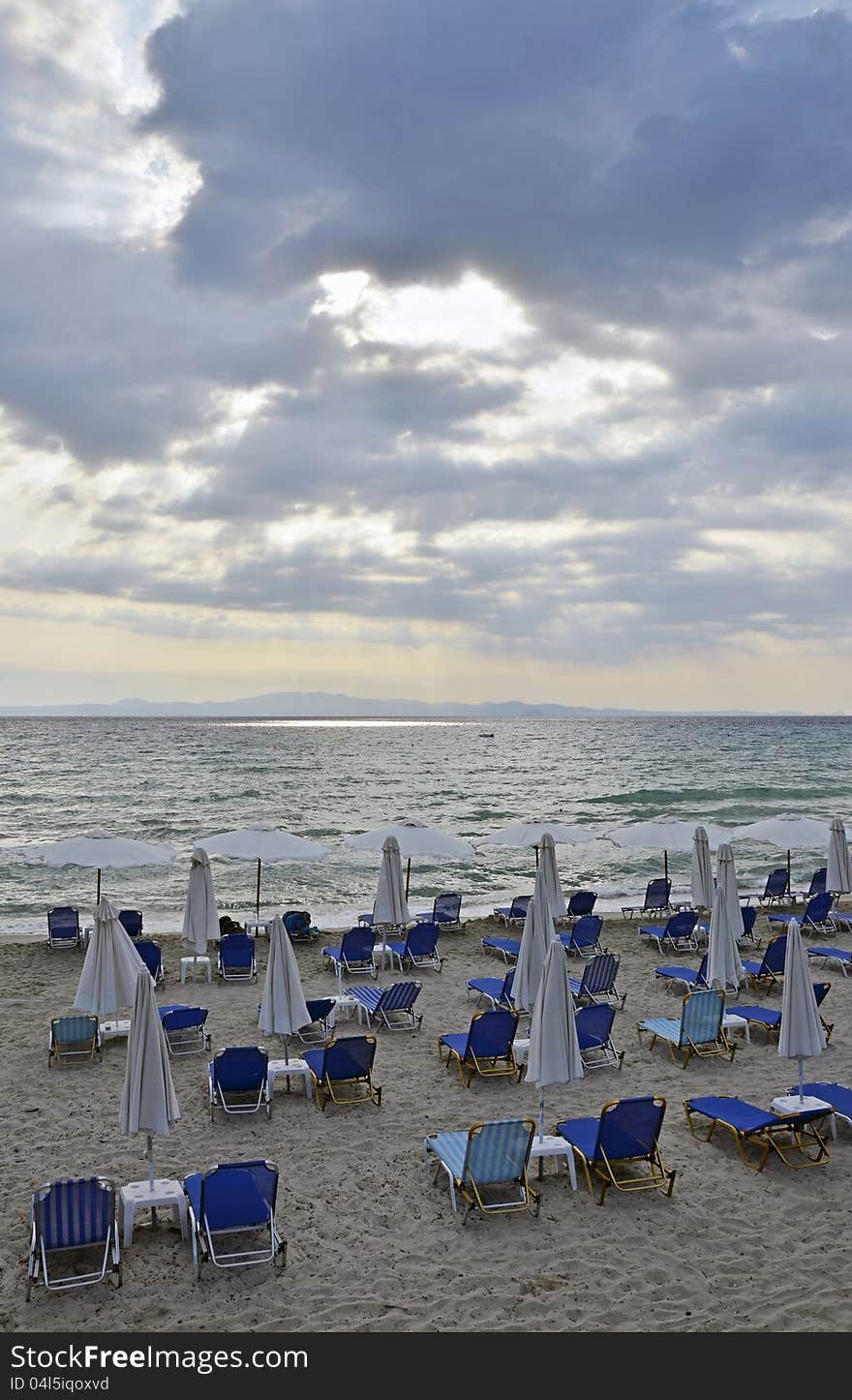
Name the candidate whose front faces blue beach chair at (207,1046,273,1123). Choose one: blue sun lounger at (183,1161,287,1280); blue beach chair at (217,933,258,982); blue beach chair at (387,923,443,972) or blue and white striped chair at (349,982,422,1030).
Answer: the blue sun lounger

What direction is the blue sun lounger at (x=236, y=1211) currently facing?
away from the camera

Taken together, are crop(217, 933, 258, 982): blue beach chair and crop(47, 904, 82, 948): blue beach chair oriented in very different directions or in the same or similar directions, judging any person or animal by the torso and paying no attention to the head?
same or similar directions

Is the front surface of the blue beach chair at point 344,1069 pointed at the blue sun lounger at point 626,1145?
no

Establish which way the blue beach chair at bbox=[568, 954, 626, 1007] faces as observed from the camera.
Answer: facing away from the viewer and to the left of the viewer

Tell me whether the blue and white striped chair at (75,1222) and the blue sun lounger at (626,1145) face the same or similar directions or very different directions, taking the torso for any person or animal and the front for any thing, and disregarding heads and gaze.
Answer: same or similar directions

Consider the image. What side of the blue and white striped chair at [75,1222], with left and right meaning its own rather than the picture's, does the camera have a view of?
back

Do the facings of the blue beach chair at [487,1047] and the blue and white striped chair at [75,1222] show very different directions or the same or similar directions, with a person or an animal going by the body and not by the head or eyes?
same or similar directions

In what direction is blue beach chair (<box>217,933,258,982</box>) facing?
away from the camera

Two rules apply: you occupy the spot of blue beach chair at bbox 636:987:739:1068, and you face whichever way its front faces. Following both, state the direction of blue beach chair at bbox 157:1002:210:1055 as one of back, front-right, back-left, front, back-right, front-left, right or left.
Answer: front-left

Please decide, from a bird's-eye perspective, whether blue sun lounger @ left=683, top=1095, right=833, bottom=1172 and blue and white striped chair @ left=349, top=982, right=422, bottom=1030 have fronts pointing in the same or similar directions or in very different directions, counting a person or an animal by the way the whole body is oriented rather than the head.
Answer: same or similar directions

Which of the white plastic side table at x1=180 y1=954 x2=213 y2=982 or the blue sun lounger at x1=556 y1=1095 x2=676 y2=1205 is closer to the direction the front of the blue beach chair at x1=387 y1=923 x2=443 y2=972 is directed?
the white plastic side table
